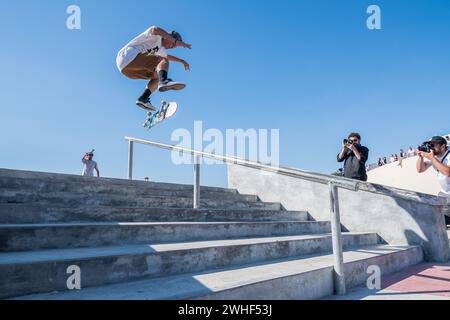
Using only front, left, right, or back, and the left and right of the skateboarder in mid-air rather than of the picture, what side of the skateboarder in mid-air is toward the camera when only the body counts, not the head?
right

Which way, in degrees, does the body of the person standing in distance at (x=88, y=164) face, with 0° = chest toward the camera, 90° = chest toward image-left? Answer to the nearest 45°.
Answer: approximately 0°

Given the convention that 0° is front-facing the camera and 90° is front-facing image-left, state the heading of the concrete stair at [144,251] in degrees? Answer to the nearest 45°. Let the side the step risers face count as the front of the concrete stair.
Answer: approximately 315°

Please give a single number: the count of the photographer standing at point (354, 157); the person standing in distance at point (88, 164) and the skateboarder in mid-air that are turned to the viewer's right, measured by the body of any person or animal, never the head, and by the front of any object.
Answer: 1

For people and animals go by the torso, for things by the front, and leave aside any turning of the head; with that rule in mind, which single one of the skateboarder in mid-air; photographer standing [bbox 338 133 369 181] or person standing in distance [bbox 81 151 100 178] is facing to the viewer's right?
the skateboarder in mid-air

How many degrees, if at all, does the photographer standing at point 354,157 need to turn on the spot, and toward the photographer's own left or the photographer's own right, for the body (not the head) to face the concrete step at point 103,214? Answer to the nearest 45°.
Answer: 0° — they already face it

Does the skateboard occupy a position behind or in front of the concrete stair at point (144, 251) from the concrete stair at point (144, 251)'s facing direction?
behind

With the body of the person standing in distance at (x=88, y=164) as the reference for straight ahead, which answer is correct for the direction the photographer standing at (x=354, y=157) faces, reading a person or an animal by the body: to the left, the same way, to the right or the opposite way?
to the right

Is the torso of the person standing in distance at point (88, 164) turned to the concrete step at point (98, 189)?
yes
